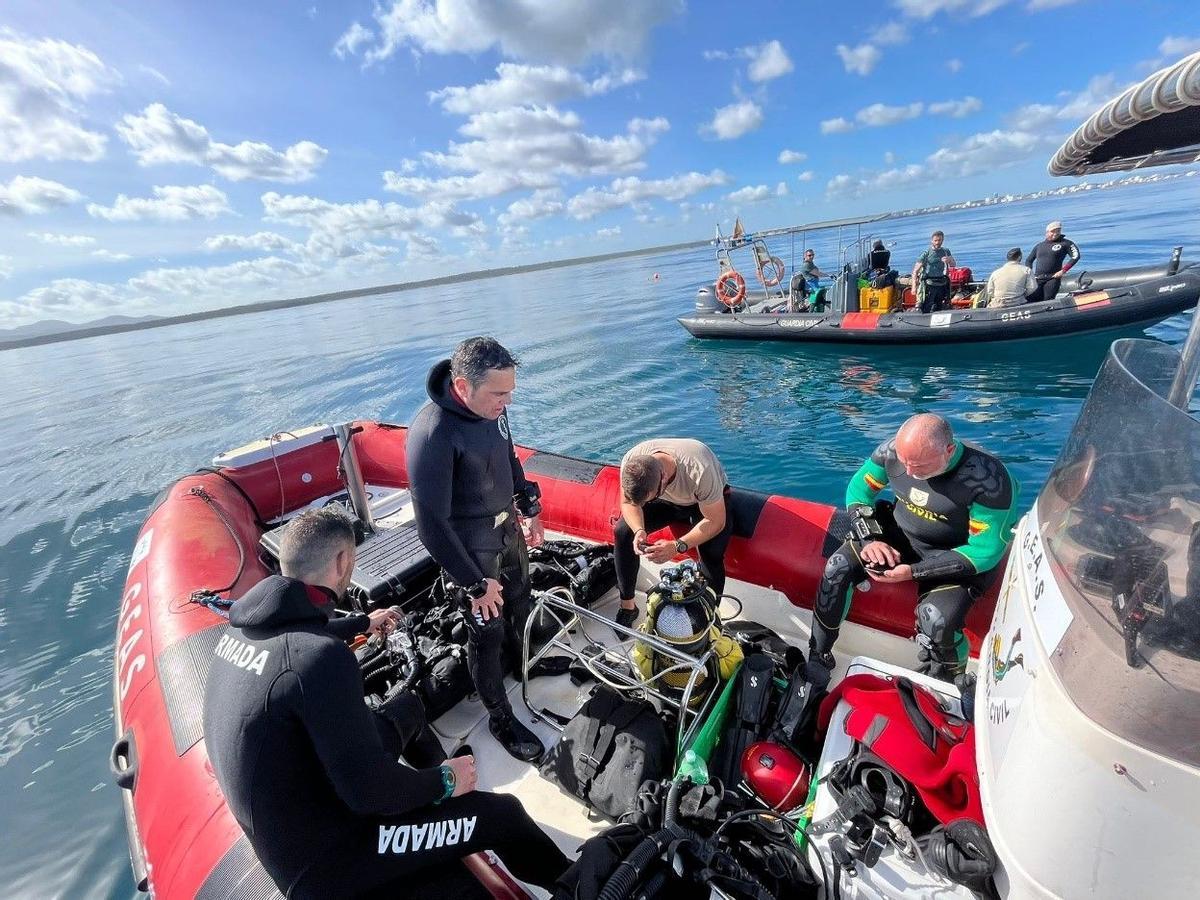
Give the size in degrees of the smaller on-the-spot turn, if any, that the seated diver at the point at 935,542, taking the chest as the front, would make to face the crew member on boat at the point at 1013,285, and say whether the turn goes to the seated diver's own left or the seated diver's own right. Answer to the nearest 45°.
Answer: approximately 135° to the seated diver's own right

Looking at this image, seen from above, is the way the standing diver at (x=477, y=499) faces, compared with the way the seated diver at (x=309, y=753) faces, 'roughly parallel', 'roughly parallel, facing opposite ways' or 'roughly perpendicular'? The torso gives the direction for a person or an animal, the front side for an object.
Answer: roughly perpendicular

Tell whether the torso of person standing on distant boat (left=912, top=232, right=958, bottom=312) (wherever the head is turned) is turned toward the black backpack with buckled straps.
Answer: yes

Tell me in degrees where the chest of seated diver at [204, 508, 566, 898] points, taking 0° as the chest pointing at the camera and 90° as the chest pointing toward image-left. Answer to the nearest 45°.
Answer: approximately 225°

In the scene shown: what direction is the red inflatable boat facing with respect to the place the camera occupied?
facing away from the viewer and to the left of the viewer

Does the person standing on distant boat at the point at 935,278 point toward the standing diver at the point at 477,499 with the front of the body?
yes

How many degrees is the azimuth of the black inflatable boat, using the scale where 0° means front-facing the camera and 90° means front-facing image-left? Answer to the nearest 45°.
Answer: approximately 270°

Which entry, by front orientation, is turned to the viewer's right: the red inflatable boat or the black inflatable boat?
the black inflatable boat

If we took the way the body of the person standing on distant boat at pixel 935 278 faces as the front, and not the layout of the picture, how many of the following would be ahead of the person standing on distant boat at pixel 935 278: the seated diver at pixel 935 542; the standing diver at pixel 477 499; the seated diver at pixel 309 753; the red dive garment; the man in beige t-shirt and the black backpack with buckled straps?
6

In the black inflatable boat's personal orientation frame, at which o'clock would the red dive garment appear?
The red dive garment is roughly at 3 o'clock from the black inflatable boat.

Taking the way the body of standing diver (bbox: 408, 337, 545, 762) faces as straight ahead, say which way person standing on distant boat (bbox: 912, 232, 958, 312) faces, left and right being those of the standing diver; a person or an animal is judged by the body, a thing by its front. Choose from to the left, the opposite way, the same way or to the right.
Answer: to the right

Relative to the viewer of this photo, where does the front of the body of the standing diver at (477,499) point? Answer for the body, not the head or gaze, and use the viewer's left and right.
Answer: facing the viewer and to the right of the viewer

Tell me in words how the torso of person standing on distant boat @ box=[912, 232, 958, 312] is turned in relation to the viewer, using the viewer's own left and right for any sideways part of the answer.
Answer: facing the viewer

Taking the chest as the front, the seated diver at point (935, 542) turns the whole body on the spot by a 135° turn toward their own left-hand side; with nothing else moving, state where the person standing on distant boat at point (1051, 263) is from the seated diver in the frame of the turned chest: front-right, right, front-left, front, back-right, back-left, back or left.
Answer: left

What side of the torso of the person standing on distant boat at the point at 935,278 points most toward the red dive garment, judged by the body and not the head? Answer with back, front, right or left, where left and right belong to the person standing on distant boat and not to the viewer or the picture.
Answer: front

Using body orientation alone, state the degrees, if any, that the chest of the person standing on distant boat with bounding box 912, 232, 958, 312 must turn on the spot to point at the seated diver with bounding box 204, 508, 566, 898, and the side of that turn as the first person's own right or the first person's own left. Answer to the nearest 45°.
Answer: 0° — they already face them

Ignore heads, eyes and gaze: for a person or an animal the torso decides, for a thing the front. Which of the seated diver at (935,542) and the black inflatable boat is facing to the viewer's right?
the black inflatable boat
